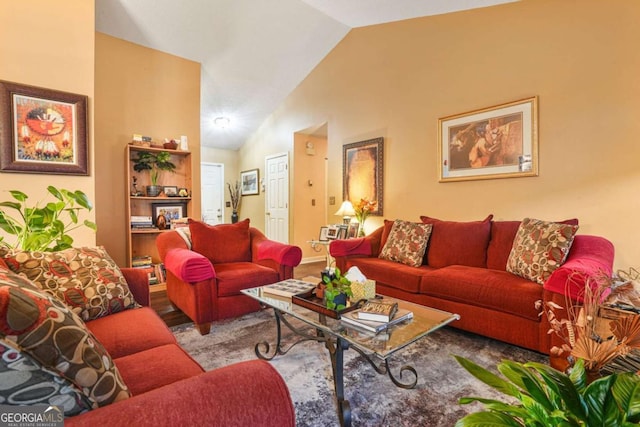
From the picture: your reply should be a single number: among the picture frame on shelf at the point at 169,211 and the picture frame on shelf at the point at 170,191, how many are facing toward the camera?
2

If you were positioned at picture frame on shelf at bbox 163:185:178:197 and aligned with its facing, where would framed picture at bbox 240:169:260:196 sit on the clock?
The framed picture is roughly at 7 o'clock from the picture frame on shelf.

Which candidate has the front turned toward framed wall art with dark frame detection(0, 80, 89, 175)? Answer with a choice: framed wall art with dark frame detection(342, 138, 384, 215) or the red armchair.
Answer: framed wall art with dark frame detection(342, 138, 384, 215)

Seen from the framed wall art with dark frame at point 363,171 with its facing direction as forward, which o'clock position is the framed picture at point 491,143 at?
The framed picture is roughly at 9 o'clock from the framed wall art with dark frame.

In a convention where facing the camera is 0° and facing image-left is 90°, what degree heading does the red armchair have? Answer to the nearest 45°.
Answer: approximately 315°

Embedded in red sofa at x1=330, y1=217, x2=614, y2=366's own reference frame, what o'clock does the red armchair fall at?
The red armchair is roughly at 1 o'clock from the red sofa.

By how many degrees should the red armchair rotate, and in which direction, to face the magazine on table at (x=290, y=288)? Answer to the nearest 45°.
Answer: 0° — it already faces it

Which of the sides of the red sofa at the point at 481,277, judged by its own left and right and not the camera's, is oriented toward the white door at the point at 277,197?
right
